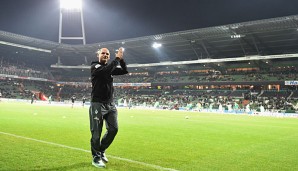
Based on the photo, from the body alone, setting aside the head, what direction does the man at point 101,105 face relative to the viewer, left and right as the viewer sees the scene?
facing the viewer and to the right of the viewer
